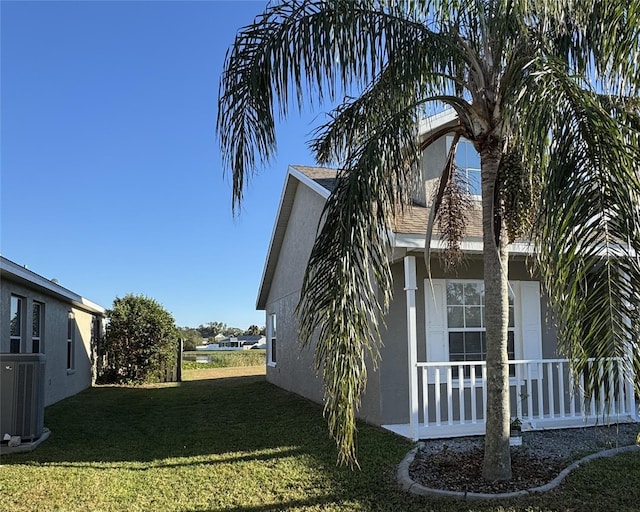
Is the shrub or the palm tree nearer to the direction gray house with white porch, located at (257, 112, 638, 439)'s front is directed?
the palm tree

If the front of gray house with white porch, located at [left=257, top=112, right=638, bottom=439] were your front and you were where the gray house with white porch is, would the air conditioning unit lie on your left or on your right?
on your right

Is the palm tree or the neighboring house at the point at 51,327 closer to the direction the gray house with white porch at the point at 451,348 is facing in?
the palm tree

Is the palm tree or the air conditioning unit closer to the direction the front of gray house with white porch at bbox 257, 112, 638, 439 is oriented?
the palm tree

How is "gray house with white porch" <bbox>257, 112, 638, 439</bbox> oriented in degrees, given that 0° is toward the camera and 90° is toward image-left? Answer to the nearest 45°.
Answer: approximately 315°

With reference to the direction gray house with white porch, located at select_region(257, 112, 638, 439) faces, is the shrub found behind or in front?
behind
